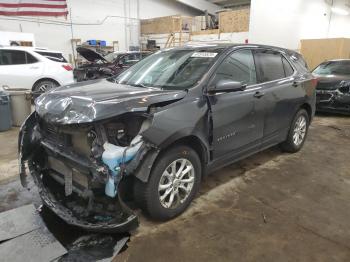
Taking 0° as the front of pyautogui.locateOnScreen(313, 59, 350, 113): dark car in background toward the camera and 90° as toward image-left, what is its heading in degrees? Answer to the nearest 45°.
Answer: approximately 0°

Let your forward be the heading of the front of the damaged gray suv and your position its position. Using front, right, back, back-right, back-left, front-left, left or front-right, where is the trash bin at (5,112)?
right

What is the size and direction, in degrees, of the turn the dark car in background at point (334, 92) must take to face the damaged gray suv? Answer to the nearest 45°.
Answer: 0° — it already faces it

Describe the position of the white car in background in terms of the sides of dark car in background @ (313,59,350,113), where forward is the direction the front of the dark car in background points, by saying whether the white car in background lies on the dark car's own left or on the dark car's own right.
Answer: on the dark car's own right

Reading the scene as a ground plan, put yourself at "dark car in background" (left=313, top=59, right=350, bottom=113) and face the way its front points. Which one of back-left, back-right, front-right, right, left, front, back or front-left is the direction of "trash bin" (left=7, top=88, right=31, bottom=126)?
front-right
